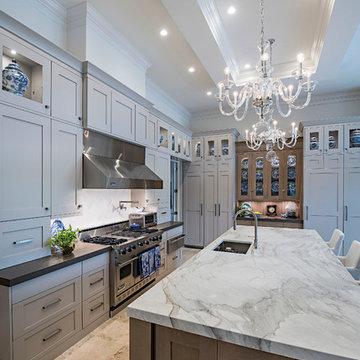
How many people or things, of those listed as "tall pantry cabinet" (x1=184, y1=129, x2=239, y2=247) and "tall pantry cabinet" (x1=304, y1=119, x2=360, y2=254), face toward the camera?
2

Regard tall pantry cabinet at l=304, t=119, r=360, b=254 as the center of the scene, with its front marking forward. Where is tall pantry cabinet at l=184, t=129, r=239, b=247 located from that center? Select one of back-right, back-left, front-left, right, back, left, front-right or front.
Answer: right

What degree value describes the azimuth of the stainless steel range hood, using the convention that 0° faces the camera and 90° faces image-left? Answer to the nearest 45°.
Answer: approximately 315°

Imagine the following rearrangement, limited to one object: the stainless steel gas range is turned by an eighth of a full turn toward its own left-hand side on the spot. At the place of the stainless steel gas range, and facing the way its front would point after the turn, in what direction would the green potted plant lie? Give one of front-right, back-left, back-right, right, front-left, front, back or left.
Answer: back-right

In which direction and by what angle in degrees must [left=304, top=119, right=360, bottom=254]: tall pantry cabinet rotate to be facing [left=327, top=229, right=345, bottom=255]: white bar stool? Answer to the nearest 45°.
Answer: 0° — it already faces it

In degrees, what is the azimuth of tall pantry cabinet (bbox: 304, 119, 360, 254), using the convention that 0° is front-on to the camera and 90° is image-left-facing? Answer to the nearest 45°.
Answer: approximately 0°

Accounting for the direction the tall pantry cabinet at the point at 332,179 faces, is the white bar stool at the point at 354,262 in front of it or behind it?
in front

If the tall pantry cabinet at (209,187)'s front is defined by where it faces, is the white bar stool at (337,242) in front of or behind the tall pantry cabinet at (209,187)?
in front

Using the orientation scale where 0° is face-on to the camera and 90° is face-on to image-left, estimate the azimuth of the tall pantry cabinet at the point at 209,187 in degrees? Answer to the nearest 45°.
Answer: approximately 0°

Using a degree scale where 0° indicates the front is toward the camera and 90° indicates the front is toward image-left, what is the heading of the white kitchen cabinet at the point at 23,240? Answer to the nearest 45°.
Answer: approximately 315°

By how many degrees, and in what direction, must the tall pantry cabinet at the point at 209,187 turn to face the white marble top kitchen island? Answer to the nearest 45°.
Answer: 0° — it already faces it

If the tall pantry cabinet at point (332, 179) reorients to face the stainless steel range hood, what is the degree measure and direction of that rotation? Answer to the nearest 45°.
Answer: approximately 45° to its right

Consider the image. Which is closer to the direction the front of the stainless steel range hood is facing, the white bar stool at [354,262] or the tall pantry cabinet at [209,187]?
the white bar stool
